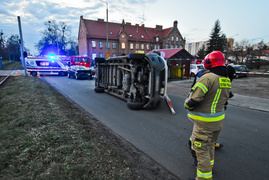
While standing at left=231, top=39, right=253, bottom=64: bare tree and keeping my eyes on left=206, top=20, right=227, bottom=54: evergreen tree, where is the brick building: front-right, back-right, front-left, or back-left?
front-left

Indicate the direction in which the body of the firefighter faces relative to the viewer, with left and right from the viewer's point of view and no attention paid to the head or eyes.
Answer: facing away from the viewer and to the left of the viewer

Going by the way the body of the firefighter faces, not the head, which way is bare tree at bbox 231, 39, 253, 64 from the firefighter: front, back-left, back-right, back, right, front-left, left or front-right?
front-right

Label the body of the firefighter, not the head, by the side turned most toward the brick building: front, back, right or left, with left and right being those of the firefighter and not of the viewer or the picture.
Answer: front

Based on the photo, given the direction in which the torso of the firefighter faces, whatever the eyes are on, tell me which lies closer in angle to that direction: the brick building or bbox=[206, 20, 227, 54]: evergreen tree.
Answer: the brick building

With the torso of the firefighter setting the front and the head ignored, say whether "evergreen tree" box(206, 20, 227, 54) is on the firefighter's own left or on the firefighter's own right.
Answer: on the firefighter's own right

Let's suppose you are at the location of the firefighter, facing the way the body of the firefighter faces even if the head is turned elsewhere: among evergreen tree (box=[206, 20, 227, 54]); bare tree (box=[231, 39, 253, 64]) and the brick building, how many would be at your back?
0

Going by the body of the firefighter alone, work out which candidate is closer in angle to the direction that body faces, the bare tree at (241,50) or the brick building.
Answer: the brick building

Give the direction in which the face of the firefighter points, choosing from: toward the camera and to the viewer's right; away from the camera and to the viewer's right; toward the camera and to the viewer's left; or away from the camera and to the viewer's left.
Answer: away from the camera and to the viewer's left

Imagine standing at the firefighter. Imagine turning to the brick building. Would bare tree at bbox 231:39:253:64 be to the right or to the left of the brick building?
right
